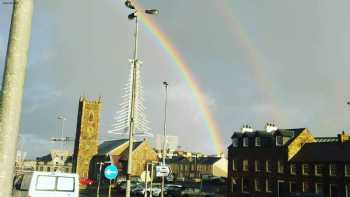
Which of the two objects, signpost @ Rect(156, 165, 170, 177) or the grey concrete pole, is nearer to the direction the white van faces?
the signpost

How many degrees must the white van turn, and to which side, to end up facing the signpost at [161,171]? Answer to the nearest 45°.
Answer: approximately 45° to its right

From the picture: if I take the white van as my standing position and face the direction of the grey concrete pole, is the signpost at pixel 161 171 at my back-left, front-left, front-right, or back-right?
back-left

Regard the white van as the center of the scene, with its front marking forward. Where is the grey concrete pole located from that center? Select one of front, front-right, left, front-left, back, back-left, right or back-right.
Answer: back

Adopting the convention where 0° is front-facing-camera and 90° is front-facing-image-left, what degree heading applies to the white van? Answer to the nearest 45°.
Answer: approximately 180°
